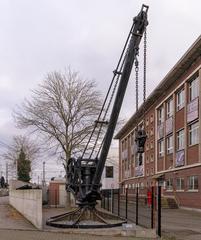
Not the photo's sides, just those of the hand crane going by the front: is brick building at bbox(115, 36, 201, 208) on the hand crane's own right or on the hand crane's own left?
on the hand crane's own left

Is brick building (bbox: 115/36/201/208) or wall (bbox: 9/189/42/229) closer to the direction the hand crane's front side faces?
the brick building

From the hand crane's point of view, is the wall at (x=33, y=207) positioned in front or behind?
behind

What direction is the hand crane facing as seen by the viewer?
to the viewer's right
